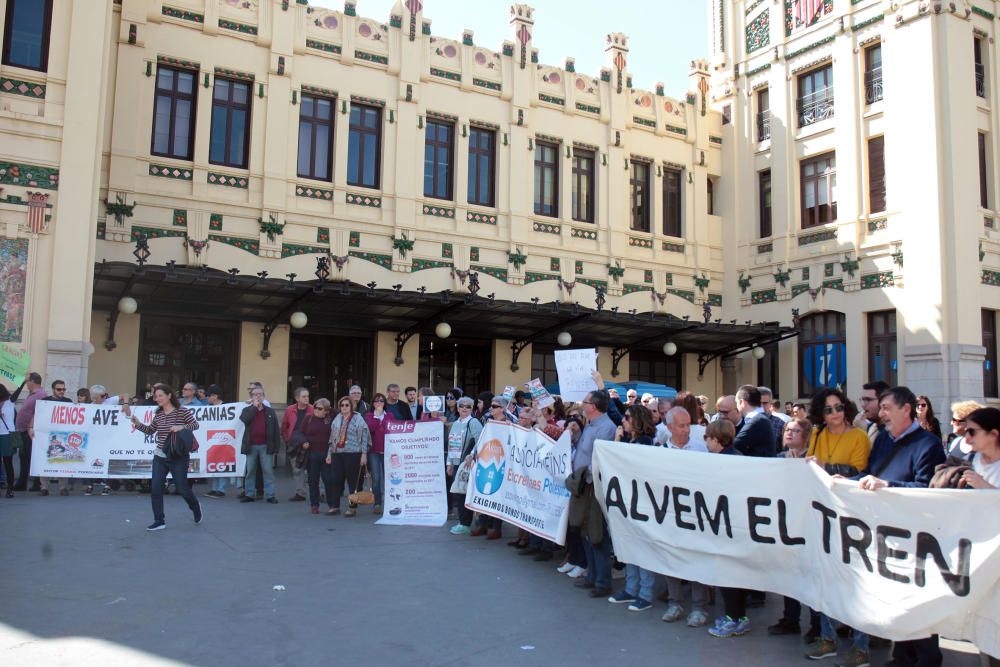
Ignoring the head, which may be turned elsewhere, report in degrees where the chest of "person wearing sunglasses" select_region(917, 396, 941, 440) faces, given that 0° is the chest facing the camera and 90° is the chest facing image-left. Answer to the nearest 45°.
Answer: approximately 45°

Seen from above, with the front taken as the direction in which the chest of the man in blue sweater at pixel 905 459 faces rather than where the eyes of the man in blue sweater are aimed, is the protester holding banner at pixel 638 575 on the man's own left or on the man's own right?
on the man's own right

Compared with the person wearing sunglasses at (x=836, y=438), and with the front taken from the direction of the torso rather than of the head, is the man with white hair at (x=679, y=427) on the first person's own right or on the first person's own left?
on the first person's own right

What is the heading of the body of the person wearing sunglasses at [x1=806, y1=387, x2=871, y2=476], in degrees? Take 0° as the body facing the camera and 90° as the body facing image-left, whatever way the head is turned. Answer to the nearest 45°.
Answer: approximately 45°
